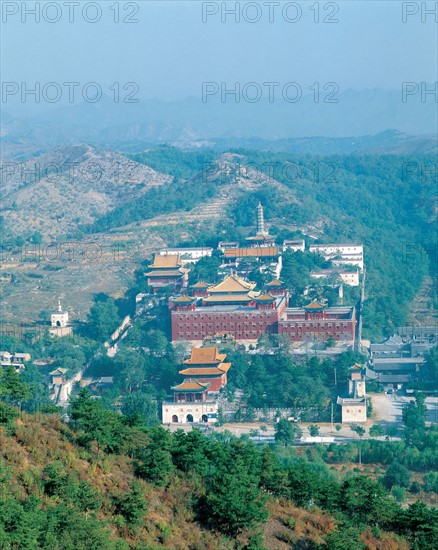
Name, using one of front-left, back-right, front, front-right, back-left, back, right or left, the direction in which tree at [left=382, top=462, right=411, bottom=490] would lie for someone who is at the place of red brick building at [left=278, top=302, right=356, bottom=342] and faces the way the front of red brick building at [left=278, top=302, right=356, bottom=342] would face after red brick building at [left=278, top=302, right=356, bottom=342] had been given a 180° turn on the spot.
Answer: back

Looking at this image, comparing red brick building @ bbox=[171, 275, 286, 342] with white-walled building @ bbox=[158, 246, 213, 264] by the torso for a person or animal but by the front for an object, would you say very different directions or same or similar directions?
same or similar directions

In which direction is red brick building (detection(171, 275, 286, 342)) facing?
toward the camera

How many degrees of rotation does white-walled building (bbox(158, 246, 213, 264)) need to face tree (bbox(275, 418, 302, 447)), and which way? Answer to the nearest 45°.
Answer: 0° — it already faces it

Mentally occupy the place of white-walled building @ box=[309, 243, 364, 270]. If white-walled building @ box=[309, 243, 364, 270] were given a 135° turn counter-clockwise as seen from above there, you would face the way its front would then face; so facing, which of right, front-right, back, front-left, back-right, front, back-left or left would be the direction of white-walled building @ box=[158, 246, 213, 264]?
back-left

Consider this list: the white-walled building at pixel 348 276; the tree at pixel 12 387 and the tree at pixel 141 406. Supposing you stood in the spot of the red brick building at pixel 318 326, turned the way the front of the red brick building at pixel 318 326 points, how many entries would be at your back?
1

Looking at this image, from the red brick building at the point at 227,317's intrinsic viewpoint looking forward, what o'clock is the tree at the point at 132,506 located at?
The tree is roughly at 12 o'clock from the red brick building.

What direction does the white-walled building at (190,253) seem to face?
toward the camera

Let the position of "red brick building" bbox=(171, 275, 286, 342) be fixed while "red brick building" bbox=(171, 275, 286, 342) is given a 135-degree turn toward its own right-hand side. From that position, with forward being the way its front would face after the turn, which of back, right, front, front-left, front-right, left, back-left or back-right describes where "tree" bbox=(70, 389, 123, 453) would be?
back-left

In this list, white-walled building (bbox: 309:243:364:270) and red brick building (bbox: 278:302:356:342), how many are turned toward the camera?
2

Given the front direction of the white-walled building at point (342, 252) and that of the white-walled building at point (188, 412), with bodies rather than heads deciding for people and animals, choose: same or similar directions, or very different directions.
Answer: same or similar directions

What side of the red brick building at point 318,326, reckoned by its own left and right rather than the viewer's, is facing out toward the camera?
front

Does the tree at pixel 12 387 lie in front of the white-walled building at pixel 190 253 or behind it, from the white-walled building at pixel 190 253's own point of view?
in front

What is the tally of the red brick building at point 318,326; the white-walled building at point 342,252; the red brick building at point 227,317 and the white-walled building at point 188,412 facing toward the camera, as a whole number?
4

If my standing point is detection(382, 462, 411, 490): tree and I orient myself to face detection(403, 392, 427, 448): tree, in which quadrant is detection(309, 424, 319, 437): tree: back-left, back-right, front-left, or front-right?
front-left

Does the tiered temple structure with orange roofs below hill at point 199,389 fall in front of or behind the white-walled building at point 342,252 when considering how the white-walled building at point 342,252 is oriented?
in front
